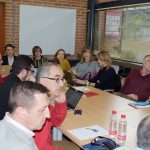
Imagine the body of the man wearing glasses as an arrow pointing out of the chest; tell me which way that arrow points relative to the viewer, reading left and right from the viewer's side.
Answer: facing to the right of the viewer

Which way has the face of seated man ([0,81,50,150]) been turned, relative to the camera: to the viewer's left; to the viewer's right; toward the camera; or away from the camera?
to the viewer's right

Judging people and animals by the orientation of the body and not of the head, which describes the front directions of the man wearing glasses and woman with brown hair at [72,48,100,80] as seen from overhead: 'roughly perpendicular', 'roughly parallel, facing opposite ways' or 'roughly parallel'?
roughly perpendicular

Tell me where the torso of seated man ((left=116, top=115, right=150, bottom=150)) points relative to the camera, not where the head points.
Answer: away from the camera
